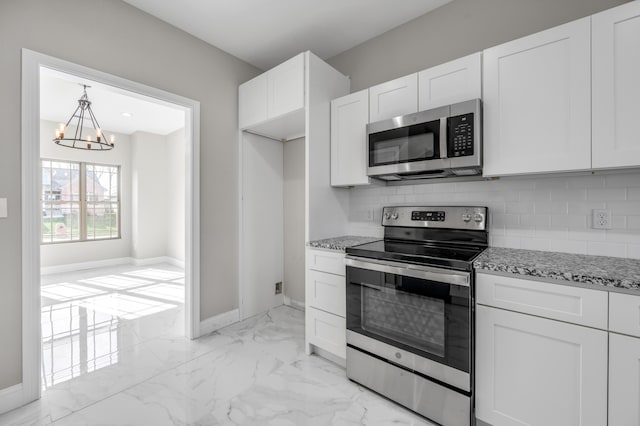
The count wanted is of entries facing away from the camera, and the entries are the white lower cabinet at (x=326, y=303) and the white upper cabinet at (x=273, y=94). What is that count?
0

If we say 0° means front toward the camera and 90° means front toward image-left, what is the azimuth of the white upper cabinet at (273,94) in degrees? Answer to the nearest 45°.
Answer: approximately 45°

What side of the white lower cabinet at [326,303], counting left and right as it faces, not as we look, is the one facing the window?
right

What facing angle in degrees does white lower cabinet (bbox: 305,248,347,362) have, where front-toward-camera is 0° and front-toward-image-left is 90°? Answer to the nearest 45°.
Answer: approximately 45°

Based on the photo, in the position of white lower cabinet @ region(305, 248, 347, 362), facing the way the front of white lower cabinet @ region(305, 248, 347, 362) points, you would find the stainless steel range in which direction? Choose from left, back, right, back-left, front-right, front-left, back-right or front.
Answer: left

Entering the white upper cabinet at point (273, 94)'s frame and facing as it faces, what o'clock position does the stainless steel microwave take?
The stainless steel microwave is roughly at 9 o'clock from the white upper cabinet.

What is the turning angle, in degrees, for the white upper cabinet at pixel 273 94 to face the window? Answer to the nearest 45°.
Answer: approximately 90° to its right
